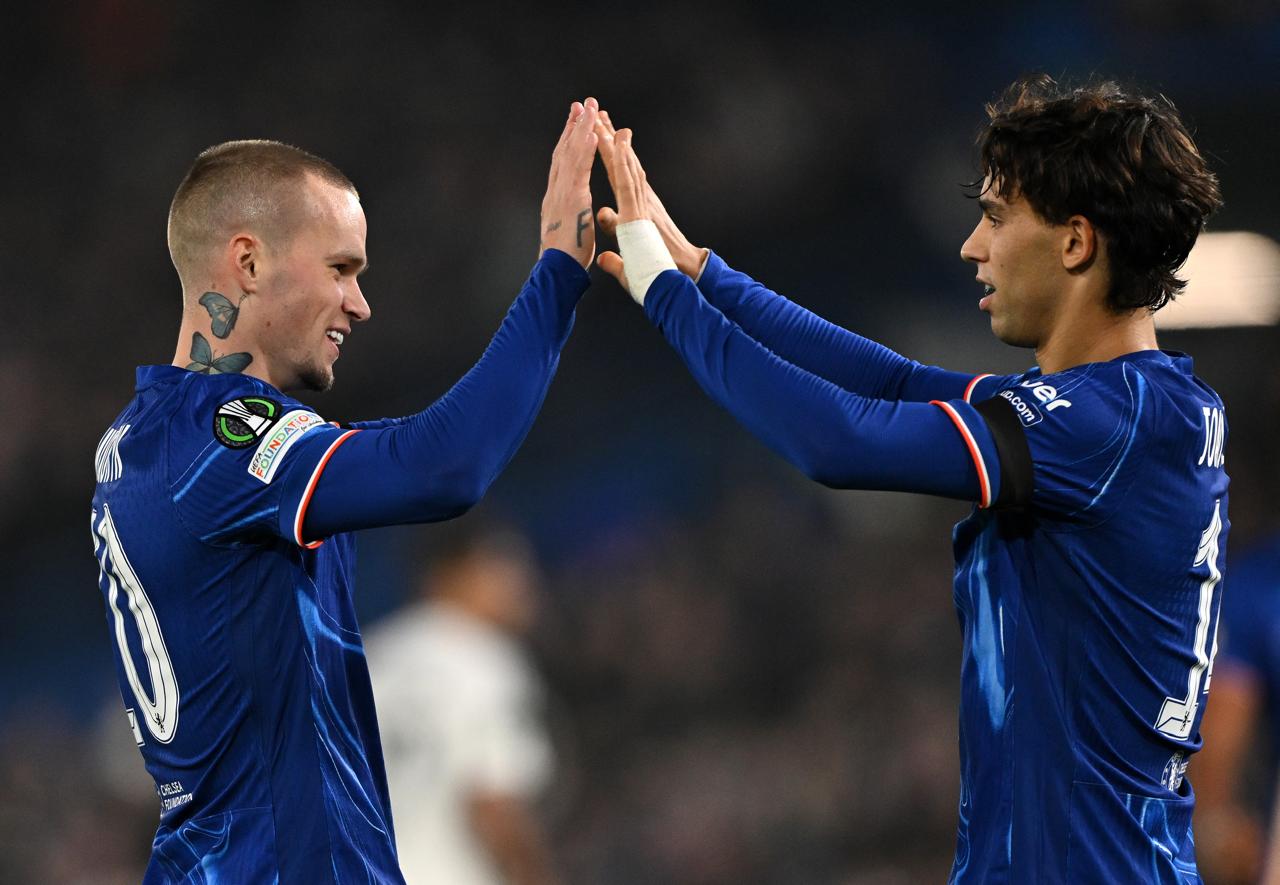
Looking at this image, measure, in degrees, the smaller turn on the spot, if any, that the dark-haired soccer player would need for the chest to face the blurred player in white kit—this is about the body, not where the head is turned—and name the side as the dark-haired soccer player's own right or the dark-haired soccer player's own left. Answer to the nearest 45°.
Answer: approximately 45° to the dark-haired soccer player's own right

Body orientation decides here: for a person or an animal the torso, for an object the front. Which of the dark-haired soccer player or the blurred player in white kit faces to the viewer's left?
the dark-haired soccer player

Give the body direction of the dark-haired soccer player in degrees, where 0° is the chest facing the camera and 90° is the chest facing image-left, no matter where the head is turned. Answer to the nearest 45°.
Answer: approximately 90°

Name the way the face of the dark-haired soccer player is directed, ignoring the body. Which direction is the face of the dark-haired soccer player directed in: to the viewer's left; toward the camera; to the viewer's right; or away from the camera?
to the viewer's left
